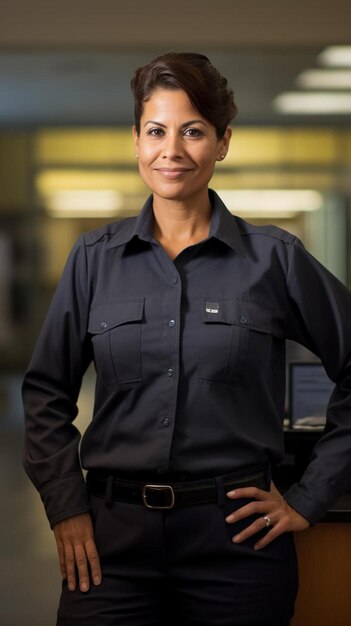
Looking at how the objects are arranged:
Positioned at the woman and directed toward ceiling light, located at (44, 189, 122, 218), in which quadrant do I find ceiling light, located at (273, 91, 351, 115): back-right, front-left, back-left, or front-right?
front-right

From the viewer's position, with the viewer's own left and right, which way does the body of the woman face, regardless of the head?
facing the viewer

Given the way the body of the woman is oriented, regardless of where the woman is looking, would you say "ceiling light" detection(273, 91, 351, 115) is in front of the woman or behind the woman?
behind

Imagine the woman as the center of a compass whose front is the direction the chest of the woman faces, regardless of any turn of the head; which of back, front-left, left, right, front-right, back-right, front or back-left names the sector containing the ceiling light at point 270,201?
back

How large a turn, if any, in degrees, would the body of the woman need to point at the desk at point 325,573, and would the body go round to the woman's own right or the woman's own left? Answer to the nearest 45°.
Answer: approximately 135° to the woman's own left

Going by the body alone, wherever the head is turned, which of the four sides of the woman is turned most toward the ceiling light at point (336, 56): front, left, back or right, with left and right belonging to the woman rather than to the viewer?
back

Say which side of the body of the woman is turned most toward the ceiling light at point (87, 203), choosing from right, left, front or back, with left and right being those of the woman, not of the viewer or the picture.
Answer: back
